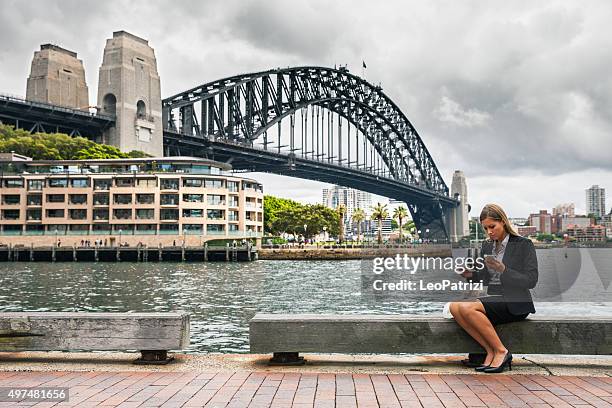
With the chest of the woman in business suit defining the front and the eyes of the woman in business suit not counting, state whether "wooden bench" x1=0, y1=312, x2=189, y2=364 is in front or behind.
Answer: in front

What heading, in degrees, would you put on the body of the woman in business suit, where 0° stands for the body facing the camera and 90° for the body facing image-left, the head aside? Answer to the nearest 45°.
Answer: approximately 45°

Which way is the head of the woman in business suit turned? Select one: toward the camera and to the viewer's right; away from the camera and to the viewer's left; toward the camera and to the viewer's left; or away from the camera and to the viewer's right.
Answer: toward the camera and to the viewer's left
